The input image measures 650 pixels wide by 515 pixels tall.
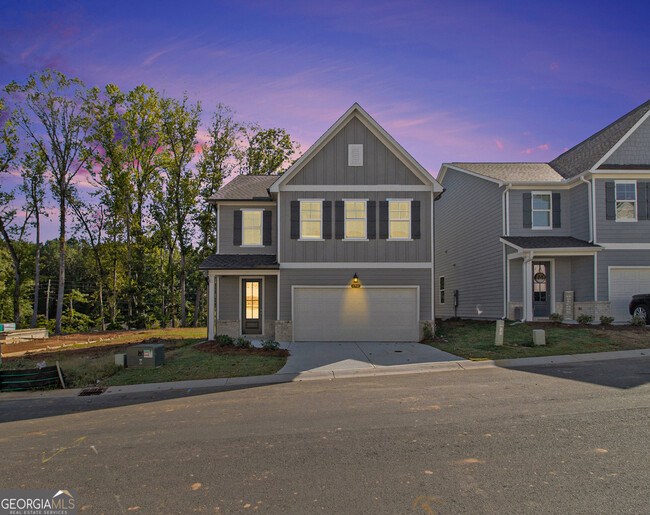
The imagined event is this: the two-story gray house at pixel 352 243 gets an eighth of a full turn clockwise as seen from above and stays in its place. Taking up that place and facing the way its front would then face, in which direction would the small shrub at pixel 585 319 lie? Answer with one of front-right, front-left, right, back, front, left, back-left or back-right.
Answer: back-left

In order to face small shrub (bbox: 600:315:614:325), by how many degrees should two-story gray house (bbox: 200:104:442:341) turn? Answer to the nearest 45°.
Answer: approximately 90° to its left

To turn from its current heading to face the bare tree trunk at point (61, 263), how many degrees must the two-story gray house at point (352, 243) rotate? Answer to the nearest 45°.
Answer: approximately 135° to its right

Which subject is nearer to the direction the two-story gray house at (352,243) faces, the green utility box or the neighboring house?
the green utility box

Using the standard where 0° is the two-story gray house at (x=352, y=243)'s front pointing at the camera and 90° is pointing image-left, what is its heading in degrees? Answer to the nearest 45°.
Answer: approximately 0°

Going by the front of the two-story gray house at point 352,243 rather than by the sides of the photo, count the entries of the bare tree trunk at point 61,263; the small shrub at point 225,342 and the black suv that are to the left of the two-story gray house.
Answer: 1

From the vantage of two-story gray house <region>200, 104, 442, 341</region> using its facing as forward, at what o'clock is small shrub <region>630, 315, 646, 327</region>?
The small shrub is roughly at 9 o'clock from the two-story gray house.

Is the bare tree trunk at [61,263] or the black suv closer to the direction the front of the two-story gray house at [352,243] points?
the black suv

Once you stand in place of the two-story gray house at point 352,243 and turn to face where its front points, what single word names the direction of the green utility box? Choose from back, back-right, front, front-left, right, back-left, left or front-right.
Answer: front-right

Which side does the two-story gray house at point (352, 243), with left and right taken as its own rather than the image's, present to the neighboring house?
left

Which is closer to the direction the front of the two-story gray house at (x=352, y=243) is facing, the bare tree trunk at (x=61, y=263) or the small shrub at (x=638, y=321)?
the small shrub

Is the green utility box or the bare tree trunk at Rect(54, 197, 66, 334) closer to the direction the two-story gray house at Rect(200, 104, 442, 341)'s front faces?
the green utility box

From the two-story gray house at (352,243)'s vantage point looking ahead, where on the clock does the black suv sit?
The black suv is roughly at 9 o'clock from the two-story gray house.

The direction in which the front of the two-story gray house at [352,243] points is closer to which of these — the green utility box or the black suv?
the green utility box

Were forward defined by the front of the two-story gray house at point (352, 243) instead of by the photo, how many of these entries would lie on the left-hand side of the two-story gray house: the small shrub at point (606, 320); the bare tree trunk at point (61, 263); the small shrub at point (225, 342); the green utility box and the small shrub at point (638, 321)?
2
